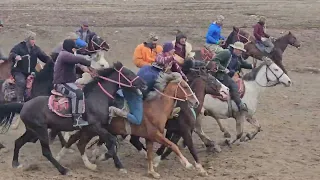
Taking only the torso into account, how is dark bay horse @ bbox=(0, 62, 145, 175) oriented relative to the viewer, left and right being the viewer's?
facing to the right of the viewer

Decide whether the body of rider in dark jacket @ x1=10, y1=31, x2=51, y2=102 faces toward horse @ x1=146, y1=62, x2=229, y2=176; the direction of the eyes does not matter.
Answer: yes

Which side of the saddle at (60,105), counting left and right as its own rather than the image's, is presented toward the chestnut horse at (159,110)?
front

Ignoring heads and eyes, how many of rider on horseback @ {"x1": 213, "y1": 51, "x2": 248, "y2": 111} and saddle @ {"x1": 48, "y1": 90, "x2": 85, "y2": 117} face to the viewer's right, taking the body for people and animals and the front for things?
2

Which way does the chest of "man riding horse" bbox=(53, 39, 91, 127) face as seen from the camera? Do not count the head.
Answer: to the viewer's right

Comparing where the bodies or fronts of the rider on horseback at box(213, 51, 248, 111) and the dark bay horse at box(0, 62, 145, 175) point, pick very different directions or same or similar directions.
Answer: same or similar directions

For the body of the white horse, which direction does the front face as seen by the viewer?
to the viewer's right

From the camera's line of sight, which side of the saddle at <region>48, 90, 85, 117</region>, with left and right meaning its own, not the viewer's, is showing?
right

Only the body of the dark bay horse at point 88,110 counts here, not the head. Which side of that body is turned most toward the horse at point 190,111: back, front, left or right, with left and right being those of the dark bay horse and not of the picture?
front

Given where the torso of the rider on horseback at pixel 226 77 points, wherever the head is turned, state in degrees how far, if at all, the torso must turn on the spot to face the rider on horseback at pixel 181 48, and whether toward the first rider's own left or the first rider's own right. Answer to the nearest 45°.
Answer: approximately 180°

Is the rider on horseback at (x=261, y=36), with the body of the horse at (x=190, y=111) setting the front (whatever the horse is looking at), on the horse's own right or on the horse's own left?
on the horse's own left

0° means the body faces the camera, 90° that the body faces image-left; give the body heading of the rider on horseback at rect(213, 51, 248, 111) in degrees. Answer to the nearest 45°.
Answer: approximately 270°

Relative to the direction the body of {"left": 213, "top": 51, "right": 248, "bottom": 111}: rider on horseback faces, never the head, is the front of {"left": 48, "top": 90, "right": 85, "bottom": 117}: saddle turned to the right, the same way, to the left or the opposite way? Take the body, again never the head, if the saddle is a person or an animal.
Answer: the same way

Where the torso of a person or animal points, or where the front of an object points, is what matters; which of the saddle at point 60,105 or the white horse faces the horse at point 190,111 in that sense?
the saddle
